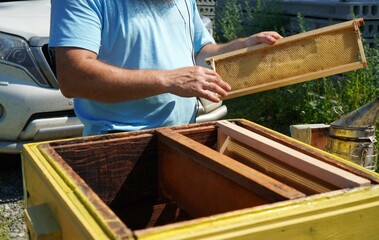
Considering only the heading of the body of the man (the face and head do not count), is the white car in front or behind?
behind

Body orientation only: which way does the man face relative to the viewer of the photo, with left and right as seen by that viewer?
facing the viewer and to the right of the viewer

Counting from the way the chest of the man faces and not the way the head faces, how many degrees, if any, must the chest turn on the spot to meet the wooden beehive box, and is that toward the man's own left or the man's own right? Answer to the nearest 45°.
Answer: approximately 45° to the man's own right

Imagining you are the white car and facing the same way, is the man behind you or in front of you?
in front

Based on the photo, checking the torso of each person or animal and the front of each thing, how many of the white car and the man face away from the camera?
0

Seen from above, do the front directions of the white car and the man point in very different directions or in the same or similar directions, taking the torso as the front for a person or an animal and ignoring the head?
same or similar directions

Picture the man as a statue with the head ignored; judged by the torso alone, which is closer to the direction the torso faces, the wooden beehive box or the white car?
the wooden beehive box
